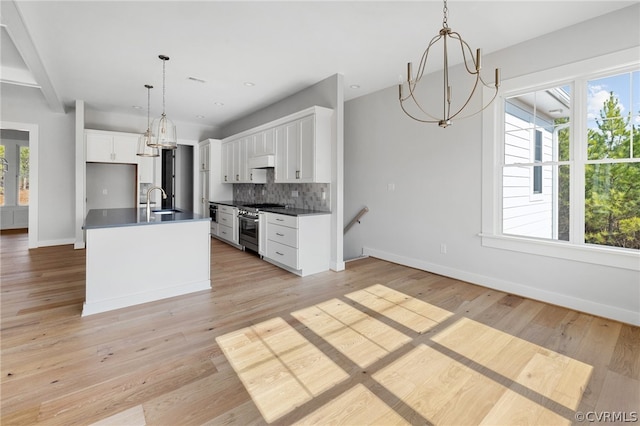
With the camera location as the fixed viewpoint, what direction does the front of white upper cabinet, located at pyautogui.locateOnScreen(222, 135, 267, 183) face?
facing the viewer and to the left of the viewer

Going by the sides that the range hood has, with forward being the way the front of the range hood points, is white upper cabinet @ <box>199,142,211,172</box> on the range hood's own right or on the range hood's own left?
on the range hood's own right

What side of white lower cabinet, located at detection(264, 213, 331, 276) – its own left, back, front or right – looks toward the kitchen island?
front

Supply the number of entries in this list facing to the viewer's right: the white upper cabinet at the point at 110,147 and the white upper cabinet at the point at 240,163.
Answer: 0

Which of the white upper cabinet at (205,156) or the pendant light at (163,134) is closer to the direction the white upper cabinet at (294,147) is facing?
the pendant light
